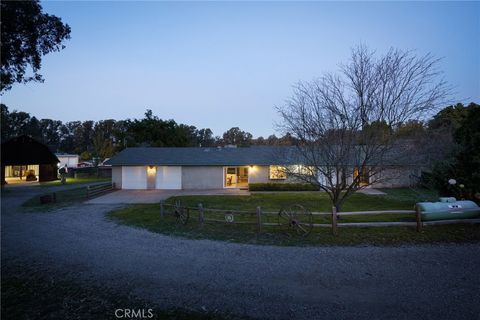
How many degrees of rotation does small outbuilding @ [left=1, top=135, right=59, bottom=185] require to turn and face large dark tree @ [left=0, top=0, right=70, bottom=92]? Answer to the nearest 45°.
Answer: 0° — it already faces it

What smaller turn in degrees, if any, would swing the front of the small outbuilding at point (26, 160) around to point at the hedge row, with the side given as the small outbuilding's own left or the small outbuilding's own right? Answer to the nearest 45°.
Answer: approximately 45° to the small outbuilding's own left

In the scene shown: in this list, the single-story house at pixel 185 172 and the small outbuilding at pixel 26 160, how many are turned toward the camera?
2

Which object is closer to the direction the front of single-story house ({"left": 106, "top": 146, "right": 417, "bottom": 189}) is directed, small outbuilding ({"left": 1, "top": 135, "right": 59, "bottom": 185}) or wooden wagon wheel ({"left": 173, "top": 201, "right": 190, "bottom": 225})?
the wooden wagon wheel

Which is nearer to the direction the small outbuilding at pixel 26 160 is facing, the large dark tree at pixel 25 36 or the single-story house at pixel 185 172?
the large dark tree

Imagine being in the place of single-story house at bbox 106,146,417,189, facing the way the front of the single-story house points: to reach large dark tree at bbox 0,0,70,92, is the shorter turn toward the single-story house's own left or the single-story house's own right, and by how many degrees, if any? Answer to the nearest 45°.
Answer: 0° — it already faces it

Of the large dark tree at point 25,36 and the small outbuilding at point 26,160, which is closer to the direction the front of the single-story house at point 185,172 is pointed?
the large dark tree

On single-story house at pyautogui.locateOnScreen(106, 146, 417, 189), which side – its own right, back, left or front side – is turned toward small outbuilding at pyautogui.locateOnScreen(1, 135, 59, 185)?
right

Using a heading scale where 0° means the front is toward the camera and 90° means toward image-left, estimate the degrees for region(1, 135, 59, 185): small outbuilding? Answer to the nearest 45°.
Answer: approximately 0°

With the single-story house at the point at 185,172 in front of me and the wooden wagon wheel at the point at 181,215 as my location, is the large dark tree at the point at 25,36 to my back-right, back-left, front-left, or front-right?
back-left
